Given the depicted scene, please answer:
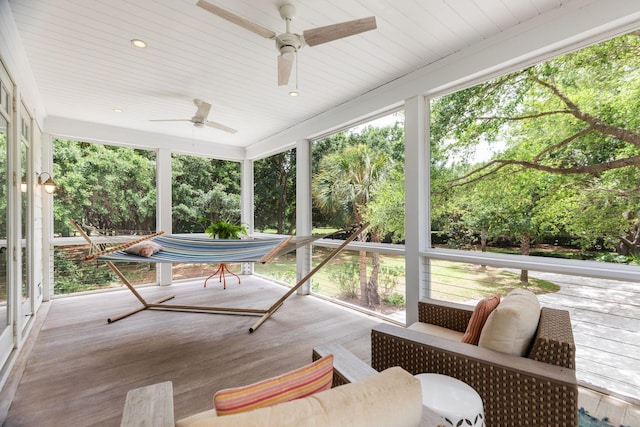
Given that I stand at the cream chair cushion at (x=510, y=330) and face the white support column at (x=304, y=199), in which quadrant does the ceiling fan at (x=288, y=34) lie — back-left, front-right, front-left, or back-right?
front-left

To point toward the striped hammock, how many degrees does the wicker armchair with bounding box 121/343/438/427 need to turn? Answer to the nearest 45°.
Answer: approximately 45° to its right

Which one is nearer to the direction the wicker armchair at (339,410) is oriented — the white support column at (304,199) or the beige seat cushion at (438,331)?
the white support column

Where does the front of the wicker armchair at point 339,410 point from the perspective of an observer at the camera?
facing away from the viewer and to the left of the viewer

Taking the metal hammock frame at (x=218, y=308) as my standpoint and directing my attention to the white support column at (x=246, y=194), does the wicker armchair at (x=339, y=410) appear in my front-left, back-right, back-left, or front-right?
back-right

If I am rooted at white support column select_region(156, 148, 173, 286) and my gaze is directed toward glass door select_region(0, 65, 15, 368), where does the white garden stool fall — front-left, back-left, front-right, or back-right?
front-left

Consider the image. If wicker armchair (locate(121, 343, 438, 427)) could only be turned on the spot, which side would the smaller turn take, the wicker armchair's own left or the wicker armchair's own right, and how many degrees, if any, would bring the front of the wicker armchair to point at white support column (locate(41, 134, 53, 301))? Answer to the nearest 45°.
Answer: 0° — it already faces it

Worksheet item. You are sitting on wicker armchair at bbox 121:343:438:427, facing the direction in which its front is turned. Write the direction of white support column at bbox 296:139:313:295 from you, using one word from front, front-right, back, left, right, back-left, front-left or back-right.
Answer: front-right

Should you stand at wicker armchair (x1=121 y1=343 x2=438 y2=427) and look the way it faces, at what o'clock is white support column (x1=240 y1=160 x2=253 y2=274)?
The white support column is roughly at 1 o'clock from the wicker armchair.

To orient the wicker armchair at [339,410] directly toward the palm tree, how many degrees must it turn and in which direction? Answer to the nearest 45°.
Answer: approximately 45° to its right

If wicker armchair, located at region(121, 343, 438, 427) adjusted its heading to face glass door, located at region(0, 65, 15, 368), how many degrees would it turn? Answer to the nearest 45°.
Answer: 0° — it already faces it

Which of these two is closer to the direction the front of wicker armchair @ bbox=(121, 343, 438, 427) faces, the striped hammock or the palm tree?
the striped hammock
